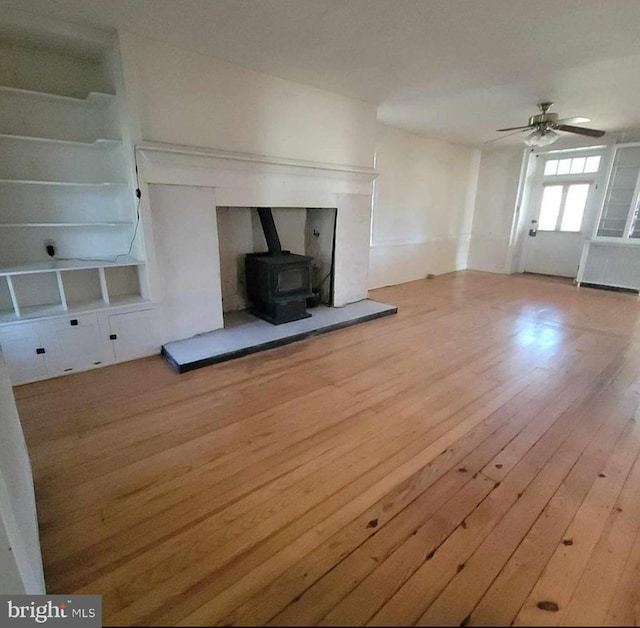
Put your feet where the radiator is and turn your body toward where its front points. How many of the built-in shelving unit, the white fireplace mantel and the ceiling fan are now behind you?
0

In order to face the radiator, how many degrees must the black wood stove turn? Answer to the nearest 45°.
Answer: approximately 45° to its left

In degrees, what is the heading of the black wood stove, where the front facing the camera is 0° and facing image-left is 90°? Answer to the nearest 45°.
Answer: approximately 315°

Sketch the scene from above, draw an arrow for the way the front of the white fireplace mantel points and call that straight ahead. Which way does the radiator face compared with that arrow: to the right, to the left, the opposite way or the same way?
to the right

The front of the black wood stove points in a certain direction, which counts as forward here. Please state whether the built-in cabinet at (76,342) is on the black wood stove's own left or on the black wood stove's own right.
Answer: on the black wood stove's own right

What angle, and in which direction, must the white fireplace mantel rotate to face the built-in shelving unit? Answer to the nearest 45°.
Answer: approximately 135° to its right

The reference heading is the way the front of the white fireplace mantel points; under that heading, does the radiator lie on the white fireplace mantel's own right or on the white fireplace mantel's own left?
on the white fireplace mantel's own left

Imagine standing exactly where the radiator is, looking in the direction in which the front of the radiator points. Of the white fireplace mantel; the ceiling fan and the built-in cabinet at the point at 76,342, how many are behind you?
0

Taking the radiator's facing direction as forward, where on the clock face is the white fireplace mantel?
The white fireplace mantel is roughly at 1 o'clock from the radiator.

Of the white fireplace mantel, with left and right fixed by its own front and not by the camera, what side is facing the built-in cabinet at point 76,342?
right

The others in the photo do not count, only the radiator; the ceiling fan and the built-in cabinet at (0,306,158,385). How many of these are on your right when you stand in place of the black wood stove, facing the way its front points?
1

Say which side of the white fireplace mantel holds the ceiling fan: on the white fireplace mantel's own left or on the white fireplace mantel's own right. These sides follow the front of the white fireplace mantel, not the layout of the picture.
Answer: on the white fireplace mantel's own left

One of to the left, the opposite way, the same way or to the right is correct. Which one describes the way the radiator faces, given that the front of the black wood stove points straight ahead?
to the right

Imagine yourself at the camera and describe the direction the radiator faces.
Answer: facing the viewer

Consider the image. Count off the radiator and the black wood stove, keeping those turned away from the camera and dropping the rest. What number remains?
0

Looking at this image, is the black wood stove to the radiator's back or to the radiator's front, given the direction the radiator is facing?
to the front

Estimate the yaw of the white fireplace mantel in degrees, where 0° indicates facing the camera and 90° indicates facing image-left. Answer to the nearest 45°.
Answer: approximately 315°
